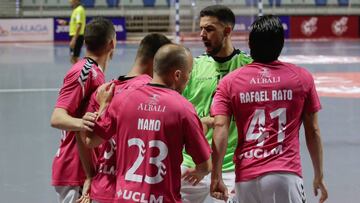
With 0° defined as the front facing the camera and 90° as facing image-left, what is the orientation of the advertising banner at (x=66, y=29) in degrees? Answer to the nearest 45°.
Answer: approximately 0°

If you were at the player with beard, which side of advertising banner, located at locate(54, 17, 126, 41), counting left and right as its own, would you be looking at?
front

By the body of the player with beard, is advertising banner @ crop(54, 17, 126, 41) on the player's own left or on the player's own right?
on the player's own right

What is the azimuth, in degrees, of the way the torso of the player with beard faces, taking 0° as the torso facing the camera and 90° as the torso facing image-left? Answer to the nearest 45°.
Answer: approximately 45°

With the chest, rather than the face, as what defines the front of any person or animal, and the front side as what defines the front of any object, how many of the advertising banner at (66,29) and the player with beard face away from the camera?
0
